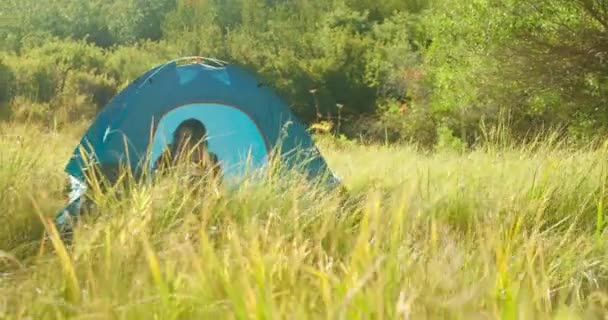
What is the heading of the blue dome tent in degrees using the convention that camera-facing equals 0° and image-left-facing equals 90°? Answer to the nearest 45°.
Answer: approximately 0°
